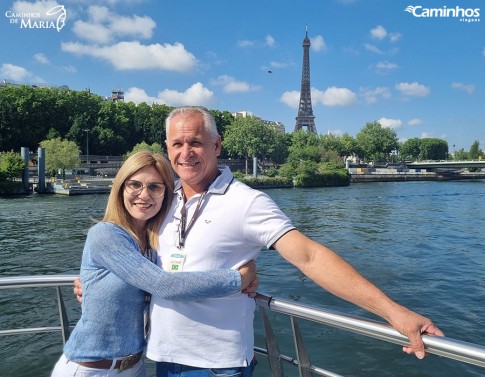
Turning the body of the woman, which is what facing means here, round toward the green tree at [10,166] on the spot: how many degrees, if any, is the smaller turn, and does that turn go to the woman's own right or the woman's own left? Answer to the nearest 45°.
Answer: approximately 135° to the woman's own left

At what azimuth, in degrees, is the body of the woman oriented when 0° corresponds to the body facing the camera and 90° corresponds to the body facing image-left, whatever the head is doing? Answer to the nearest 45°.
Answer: approximately 315°
